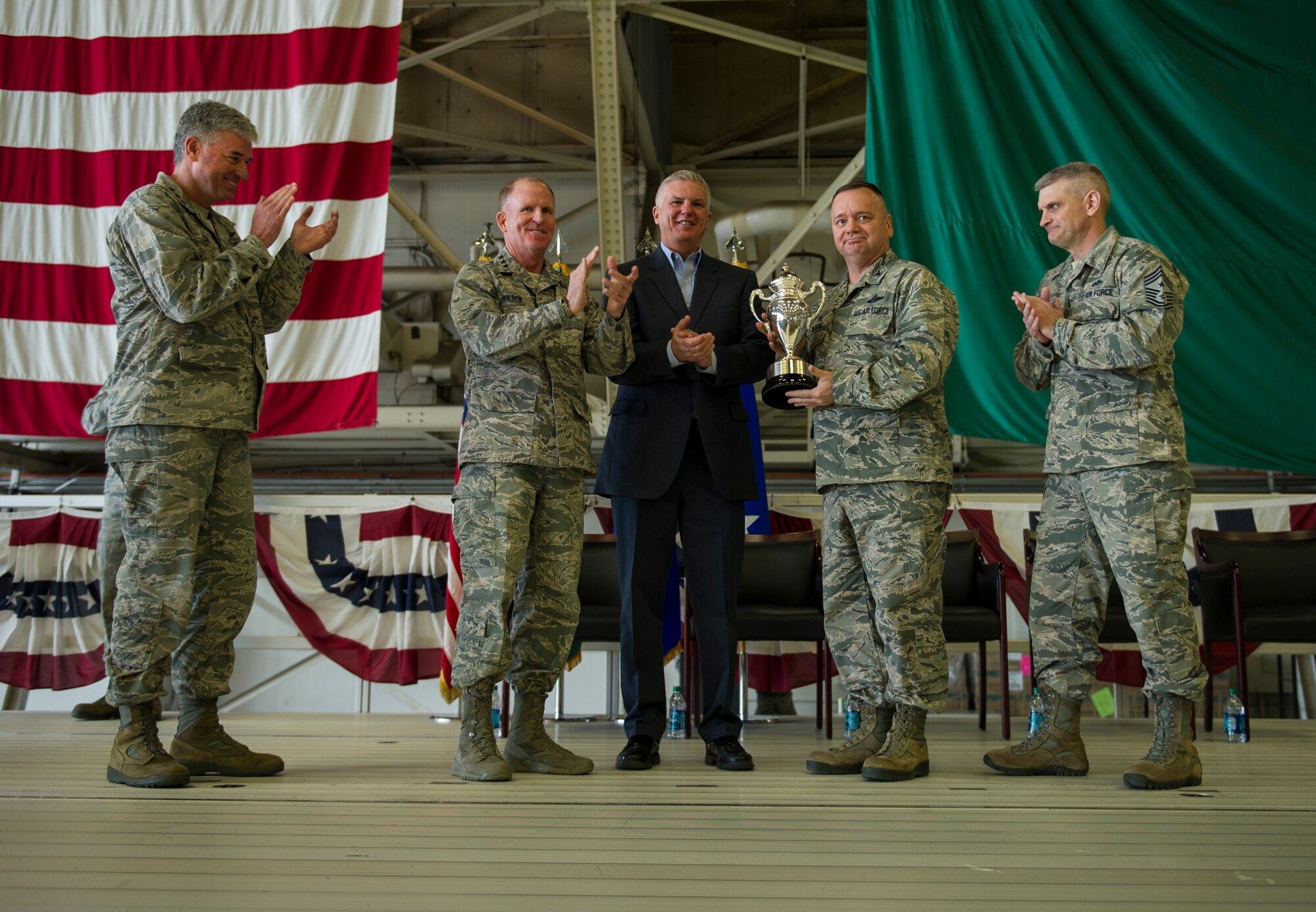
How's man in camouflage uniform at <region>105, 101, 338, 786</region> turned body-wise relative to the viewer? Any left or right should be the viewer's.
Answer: facing to the right of the viewer

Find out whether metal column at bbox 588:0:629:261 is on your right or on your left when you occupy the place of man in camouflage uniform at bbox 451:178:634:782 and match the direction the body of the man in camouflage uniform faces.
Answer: on your left

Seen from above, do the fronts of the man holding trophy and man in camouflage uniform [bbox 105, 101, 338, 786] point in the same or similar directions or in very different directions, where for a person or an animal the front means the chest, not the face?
very different directions

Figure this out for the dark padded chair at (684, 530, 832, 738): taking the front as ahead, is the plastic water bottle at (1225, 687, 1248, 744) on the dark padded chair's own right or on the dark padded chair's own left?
on the dark padded chair's own left

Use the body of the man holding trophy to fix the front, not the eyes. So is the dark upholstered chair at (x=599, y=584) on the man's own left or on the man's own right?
on the man's own right
